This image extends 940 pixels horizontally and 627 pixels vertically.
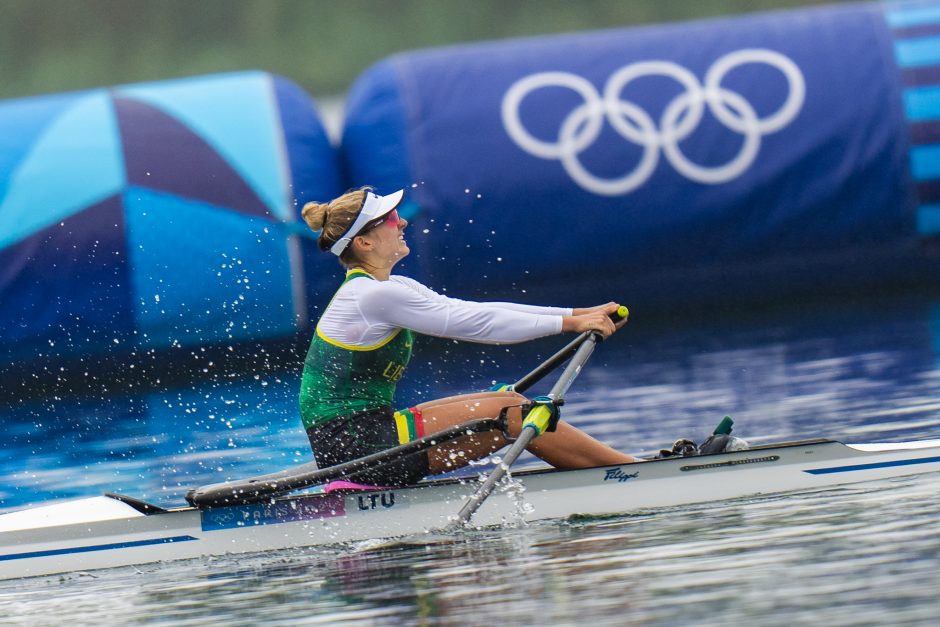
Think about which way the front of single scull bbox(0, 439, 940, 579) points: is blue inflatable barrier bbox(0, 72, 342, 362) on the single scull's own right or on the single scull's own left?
on the single scull's own right

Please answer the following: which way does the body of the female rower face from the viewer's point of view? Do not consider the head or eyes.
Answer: to the viewer's right

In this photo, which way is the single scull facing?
to the viewer's left

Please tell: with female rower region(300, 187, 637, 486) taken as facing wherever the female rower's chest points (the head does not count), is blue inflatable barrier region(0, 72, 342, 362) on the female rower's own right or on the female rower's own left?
on the female rower's own left

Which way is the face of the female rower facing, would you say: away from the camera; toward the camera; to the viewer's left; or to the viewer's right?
to the viewer's right
